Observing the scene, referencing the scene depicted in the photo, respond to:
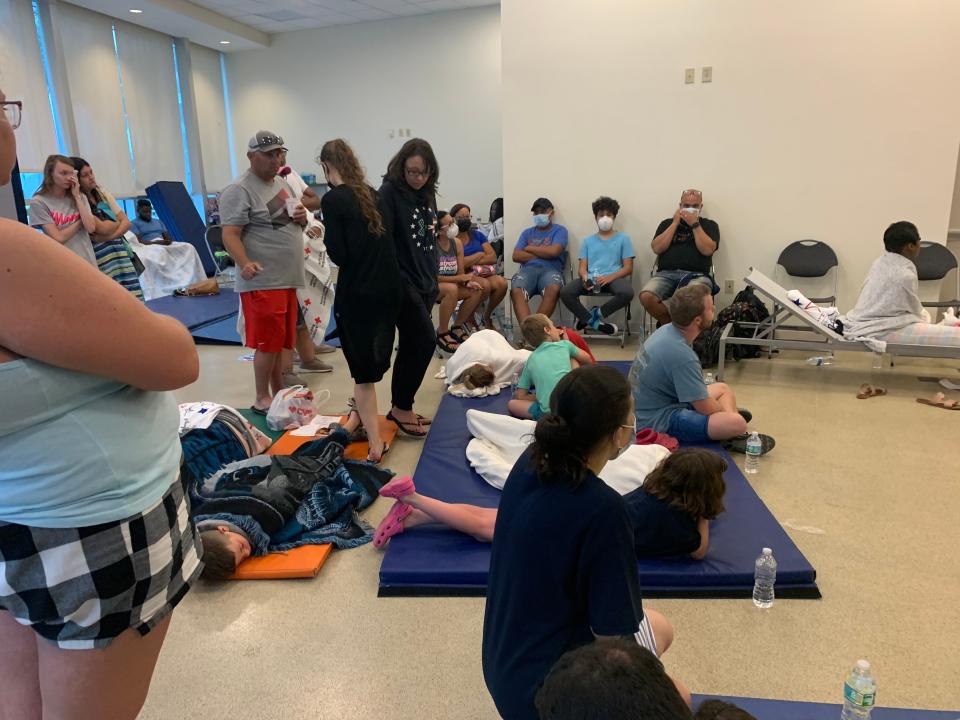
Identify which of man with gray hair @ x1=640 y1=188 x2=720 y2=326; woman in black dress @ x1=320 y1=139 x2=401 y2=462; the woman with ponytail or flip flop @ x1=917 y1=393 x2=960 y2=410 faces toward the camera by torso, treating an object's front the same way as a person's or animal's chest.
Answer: the man with gray hair

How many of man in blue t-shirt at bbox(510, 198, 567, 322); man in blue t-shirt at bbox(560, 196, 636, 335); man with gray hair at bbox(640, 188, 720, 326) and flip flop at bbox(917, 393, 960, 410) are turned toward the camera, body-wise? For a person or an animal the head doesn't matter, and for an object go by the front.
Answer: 3

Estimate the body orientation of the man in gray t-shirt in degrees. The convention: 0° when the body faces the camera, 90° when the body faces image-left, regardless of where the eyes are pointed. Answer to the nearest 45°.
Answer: approximately 315°

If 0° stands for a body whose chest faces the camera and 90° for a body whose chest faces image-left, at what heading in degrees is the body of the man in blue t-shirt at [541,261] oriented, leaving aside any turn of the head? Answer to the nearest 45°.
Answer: approximately 0°

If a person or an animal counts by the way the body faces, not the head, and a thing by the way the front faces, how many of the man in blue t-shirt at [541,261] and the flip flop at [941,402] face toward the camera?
1

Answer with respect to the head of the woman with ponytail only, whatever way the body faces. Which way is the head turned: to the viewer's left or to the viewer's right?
to the viewer's right

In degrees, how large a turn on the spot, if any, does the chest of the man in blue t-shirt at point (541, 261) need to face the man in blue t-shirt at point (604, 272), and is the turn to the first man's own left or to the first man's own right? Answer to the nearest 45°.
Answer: approximately 90° to the first man's own left

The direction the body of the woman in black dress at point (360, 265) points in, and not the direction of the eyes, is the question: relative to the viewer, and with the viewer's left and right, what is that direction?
facing away from the viewer and to the left of the viewer

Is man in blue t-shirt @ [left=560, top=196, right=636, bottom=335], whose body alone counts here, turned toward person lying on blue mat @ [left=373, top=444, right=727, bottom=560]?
yes

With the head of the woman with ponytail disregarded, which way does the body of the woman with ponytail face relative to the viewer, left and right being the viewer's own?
facing away from the viewer and to the right of the viewer
